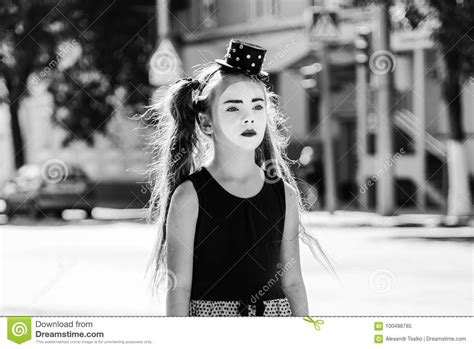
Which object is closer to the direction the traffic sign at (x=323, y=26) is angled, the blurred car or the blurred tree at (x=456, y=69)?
the blurred tree

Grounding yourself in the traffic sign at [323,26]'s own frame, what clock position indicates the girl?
The girl is roughly at 12 o'clock from the traffic sign.
